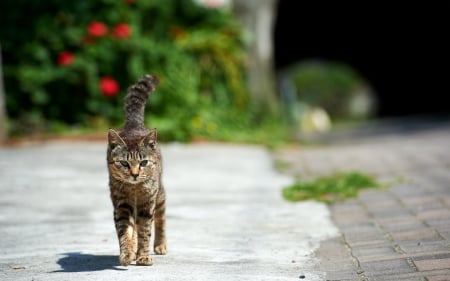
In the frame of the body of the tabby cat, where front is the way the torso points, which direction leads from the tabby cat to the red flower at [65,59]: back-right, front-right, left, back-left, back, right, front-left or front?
back

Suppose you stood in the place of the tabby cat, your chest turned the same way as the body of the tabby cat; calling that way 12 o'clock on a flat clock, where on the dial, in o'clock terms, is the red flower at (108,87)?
The red flower is roughly at 6 o'clock from the tabby cat.

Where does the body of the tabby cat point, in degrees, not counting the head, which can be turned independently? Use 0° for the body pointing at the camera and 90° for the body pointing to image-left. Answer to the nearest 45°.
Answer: approximately 0°

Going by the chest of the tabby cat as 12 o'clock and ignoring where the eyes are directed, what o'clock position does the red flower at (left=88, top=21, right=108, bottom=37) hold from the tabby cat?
The red flower is roughly at 6 o'clock from the tabby cat.

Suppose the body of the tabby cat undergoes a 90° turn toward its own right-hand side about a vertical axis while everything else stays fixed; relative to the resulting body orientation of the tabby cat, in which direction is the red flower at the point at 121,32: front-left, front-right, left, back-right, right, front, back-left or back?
right
